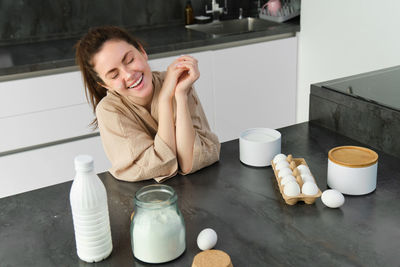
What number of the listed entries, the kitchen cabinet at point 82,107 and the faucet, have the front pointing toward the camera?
2

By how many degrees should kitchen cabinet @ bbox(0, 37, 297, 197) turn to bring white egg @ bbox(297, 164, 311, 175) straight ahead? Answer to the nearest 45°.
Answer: approximately 45° to its left

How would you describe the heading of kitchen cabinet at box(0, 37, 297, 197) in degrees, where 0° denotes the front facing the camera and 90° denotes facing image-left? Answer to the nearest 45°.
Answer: approximately 0°

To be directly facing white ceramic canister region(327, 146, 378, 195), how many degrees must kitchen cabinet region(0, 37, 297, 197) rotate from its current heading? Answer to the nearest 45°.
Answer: approximately 45° to its left

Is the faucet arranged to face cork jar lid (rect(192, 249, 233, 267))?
yes

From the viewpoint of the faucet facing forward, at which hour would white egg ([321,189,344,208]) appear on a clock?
The white egg is roughly at 12 o'clock from the faucet.

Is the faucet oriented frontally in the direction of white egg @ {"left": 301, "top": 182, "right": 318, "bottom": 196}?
yes

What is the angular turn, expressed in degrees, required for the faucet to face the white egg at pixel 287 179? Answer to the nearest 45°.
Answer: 0° — it already faces it

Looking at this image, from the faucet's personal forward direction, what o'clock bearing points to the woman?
The woman is roughly at 12 o'clock from the faucet.

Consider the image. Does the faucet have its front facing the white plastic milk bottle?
yes

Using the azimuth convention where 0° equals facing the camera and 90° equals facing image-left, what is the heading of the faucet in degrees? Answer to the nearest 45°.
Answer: approximately 0°

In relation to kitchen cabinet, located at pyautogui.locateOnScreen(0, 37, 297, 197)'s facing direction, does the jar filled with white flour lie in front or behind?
in front

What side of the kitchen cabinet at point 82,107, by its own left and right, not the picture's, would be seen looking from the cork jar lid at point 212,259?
front

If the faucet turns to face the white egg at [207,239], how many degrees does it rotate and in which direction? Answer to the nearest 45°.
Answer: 0° — it already faces it

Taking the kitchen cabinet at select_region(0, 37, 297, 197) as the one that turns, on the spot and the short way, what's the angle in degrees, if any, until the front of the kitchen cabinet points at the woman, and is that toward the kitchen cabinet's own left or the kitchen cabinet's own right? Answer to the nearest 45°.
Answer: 0° — it already faces them

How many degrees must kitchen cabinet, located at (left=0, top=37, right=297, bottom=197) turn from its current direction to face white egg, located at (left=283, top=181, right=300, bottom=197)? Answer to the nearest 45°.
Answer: approximately 45° to its left
